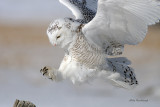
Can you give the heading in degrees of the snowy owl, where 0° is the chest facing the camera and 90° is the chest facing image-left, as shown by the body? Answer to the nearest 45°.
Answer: approximately 90°
